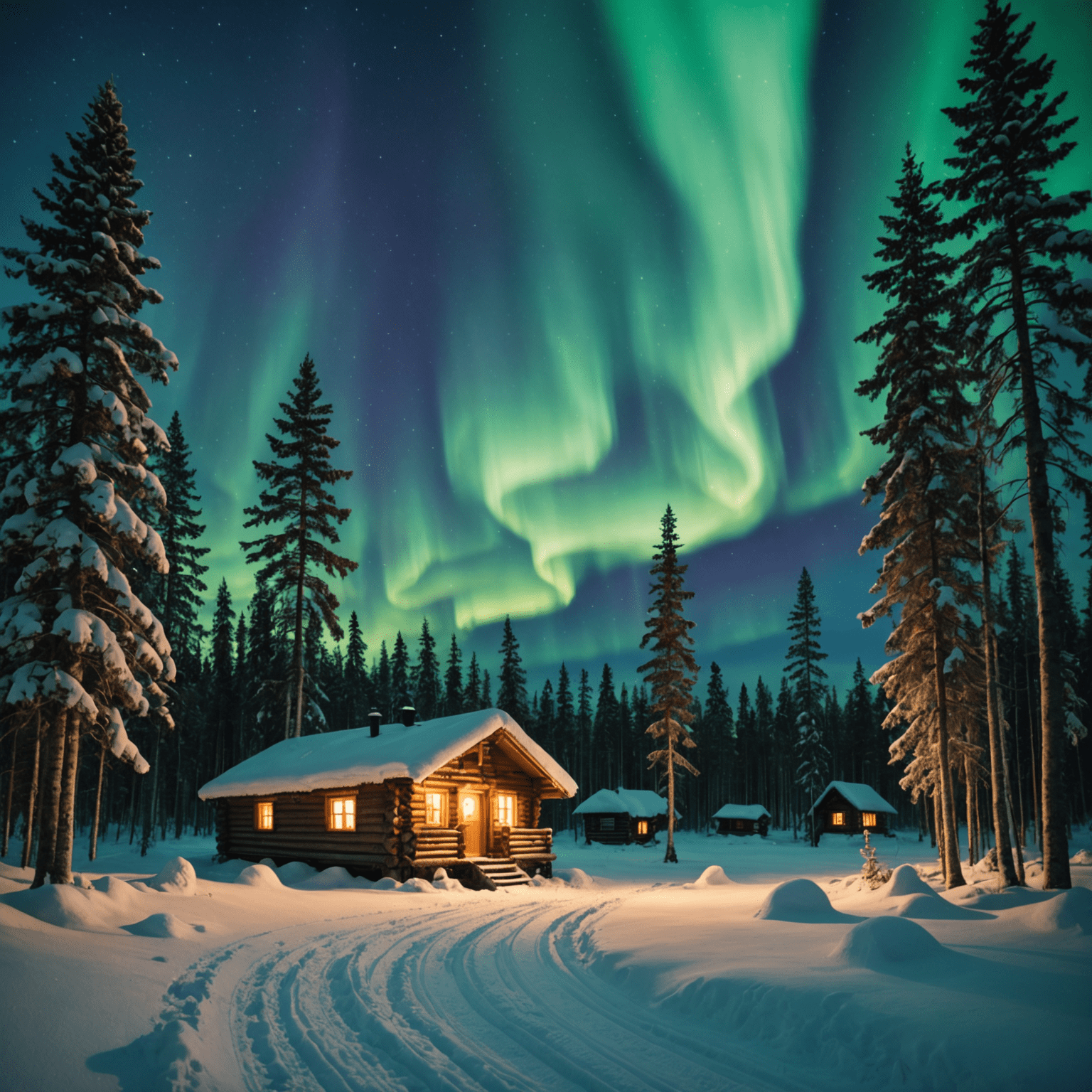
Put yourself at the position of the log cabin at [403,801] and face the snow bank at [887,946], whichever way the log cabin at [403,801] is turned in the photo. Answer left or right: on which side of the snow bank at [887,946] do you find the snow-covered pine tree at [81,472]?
right

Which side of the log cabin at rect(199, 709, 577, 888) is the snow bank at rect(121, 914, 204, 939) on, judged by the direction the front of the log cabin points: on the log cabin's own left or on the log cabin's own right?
on the log cabin's own right

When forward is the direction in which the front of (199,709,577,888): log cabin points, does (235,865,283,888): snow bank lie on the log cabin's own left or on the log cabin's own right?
on the log cabin's own right

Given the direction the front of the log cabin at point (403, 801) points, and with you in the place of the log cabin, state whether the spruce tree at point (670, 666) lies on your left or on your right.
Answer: on your left

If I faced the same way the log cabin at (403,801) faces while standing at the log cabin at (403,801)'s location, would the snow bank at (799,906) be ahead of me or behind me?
ahead

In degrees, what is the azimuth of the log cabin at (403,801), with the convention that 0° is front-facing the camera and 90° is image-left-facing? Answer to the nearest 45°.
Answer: approximately 315°

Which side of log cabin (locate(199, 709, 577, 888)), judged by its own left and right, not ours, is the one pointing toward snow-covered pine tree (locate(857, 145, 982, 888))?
front

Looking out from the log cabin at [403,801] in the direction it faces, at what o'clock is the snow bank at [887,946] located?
The snow bank is roughly at 1 o'clock from the log cabin.

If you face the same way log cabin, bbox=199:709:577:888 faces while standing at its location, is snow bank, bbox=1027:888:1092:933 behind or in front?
in front

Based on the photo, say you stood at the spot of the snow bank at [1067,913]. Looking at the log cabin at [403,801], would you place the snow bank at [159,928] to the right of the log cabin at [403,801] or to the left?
left
